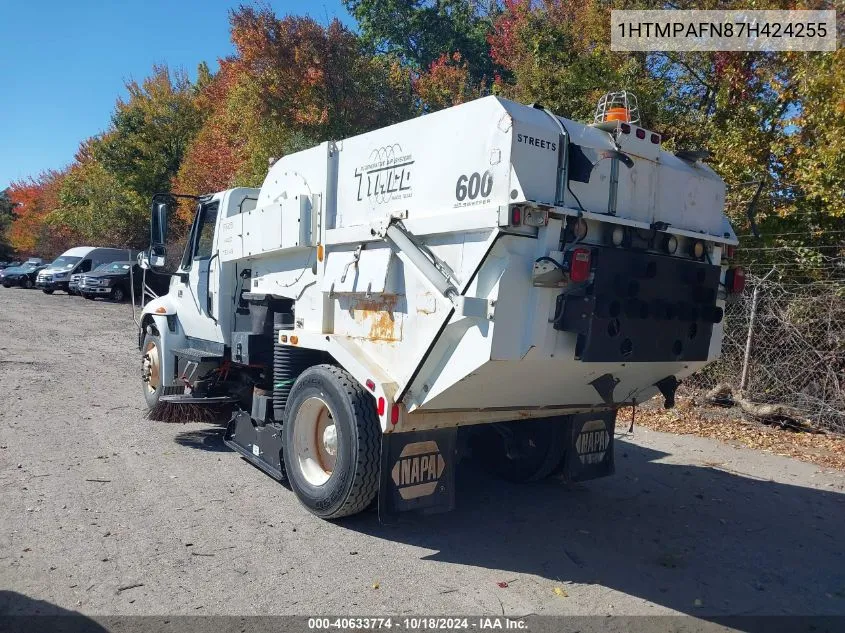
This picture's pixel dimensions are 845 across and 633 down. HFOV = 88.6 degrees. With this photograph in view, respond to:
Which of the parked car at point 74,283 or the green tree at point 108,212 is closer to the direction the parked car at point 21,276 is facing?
the parked car

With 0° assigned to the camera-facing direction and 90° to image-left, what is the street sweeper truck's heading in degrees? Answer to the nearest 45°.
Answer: approximately 135°

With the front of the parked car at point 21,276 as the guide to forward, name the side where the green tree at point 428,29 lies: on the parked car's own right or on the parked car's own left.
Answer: on the parked car's own left

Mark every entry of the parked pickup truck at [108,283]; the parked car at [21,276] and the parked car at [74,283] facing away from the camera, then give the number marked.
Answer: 0

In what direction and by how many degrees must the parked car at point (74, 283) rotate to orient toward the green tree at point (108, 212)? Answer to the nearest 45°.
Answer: approximately 135° to its right

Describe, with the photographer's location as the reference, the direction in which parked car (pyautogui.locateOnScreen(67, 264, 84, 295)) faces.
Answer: facing the viewer and to the left of the viewer

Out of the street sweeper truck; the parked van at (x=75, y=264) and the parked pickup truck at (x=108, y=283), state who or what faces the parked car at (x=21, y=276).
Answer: the street sweeper truck

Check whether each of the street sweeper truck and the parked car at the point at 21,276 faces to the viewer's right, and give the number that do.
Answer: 0

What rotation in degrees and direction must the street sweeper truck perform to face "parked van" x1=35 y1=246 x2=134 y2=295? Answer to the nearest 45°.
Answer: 0° — it already faces it
